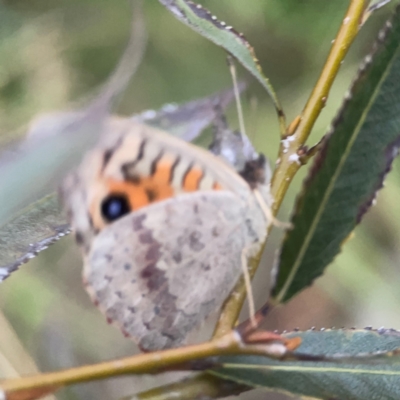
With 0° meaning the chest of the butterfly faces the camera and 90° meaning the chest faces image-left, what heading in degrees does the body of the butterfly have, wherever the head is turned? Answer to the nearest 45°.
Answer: approximately 270°
